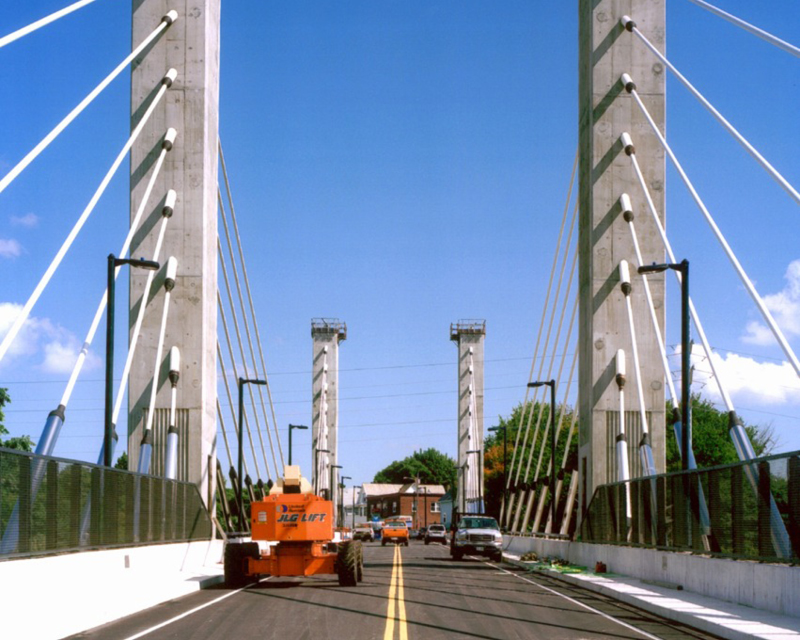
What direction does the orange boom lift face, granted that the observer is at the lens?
facing away from the viewer

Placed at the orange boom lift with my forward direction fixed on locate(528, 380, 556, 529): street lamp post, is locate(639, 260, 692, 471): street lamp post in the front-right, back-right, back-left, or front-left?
front-right

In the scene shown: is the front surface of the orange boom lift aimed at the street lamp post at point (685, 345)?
no

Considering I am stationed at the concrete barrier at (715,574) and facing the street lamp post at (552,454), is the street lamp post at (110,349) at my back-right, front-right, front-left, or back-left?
front-left

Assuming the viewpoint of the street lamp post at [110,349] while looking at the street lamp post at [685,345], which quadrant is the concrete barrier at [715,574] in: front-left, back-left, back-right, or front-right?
front-right

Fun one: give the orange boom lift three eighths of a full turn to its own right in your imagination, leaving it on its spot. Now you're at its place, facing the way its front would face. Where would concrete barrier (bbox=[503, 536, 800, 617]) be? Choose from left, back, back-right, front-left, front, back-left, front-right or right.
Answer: front

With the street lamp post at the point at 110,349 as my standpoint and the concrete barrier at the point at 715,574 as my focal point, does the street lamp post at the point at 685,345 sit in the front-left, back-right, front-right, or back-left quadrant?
front-left
